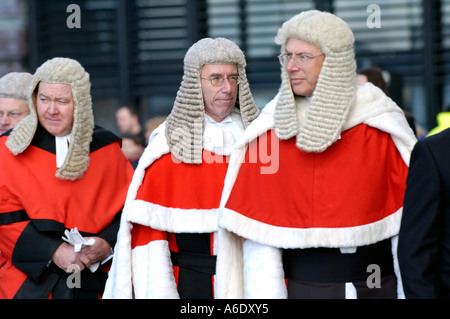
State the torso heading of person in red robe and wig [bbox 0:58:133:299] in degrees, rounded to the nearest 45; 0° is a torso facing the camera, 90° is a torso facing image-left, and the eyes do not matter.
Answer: approximately 0°

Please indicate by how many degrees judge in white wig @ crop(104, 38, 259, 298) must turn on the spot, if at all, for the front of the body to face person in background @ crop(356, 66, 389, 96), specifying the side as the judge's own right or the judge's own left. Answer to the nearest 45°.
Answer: approximately 90° to the judge's own left

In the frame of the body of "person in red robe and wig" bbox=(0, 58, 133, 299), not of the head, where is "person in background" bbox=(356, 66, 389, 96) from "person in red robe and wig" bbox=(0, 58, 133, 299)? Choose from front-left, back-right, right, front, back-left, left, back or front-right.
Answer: left

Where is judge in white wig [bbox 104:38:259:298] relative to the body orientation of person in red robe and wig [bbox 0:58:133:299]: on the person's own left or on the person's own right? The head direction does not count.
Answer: on the person's own left

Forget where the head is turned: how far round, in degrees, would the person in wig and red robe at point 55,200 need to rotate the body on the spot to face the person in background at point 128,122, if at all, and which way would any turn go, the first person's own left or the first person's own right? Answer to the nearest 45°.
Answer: approximately 180°

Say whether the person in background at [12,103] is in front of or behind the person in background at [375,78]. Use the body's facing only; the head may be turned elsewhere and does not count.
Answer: in front
